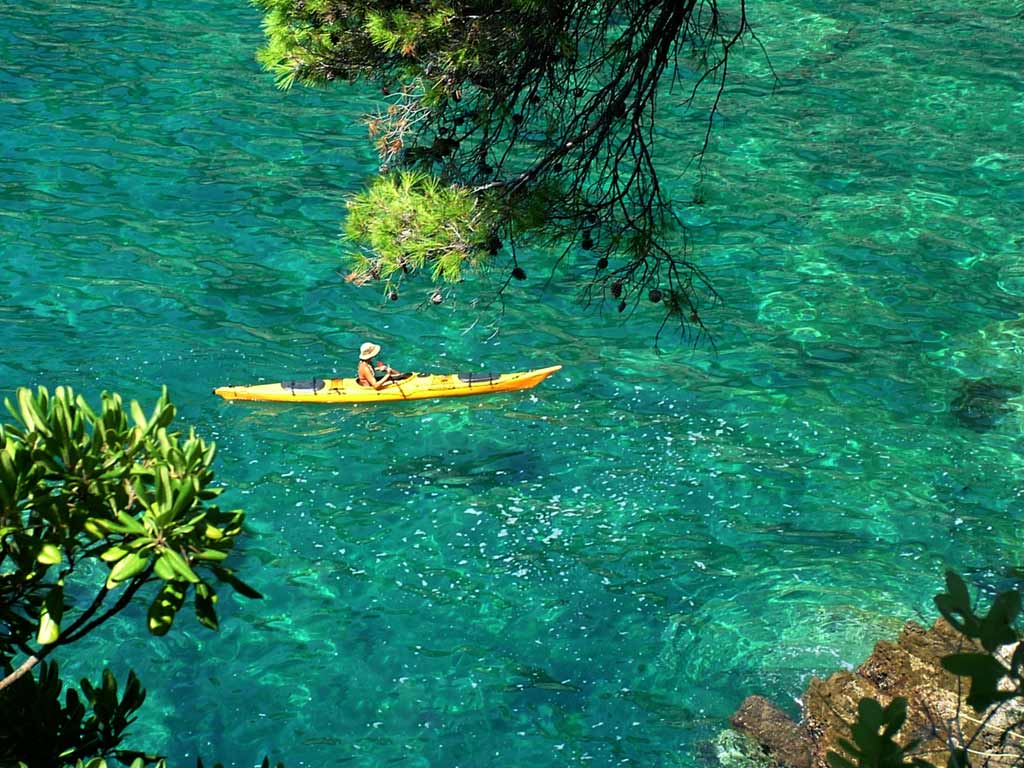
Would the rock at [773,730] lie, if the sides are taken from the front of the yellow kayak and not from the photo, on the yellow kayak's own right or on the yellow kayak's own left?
on the yellow kayak's own right

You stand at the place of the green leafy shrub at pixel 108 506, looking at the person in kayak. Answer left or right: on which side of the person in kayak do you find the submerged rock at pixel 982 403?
right

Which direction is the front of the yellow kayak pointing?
to the viewer's right

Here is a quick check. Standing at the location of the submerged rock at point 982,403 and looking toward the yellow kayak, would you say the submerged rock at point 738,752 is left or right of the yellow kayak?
left

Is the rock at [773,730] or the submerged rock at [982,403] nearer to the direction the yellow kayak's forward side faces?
the submerged rock

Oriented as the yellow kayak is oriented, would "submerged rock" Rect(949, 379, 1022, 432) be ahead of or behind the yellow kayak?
ahead

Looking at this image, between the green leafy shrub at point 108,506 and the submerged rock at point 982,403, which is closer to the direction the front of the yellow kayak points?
the submerged rock

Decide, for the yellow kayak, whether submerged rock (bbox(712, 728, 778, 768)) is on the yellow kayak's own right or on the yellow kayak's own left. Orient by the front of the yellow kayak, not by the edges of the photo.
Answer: on the yellow kayak's own right

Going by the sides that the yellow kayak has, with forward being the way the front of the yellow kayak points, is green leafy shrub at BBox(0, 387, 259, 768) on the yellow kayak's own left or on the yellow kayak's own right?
on the yellow kayak's own right
